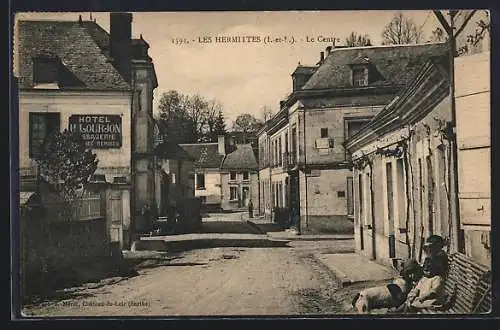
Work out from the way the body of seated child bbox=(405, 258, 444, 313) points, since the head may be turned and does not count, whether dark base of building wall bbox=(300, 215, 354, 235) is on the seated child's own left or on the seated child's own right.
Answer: on the seated child's own right

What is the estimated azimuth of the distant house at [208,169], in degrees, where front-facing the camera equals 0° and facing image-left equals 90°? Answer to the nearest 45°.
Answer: approximately 0°
